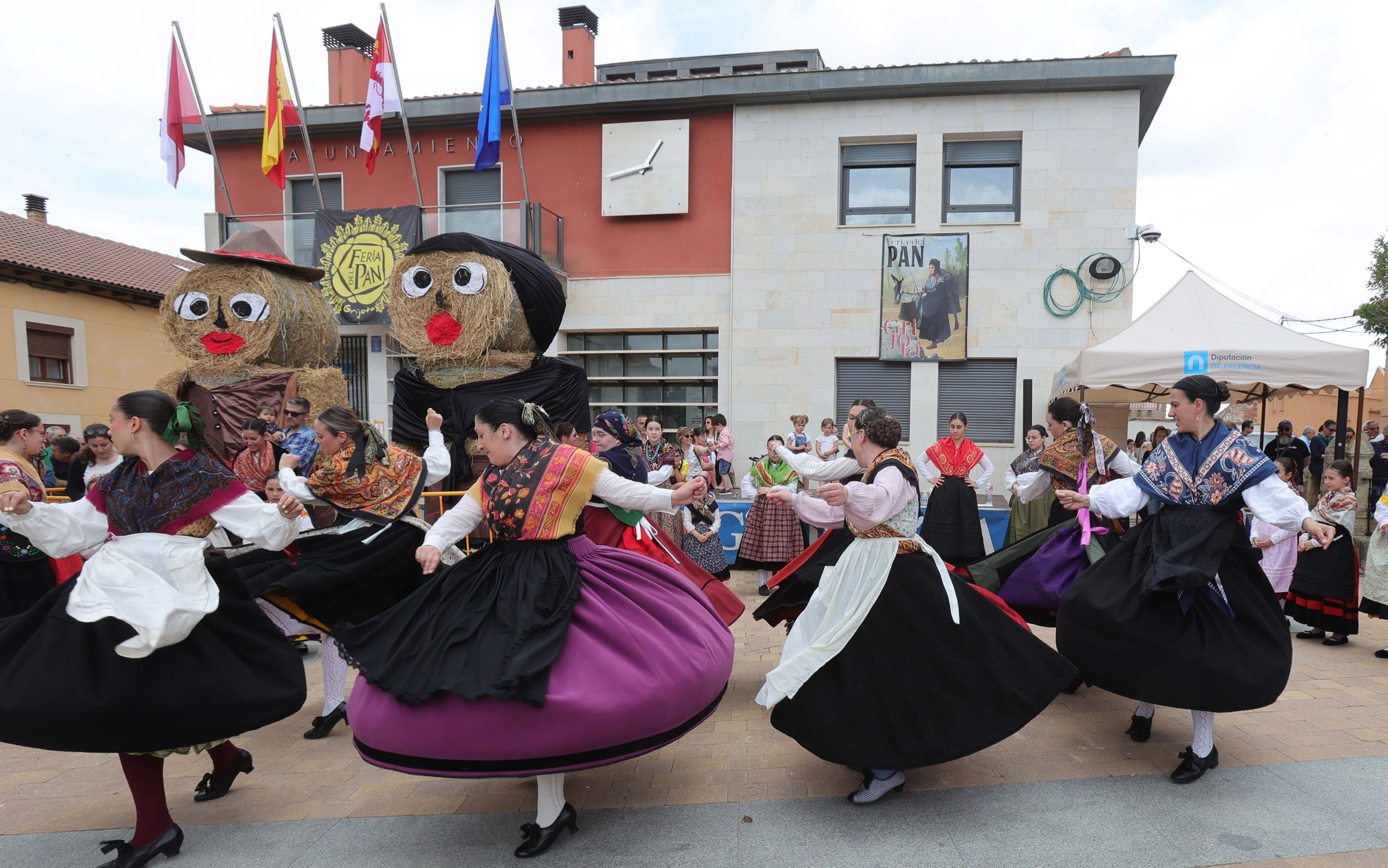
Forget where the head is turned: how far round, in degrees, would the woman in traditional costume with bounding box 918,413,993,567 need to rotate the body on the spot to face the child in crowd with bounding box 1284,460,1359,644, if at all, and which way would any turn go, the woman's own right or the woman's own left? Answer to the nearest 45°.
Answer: approximately 90° to the woman's own left

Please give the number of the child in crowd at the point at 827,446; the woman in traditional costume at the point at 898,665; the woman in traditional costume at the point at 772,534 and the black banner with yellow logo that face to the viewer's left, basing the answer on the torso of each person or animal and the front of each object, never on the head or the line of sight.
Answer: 1

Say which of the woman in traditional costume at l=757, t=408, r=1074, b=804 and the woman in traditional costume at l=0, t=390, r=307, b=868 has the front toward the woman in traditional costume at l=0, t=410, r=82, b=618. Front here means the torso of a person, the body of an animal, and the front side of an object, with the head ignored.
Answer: the woman in traditional costume at l=757, t=408, r=1074, b=804

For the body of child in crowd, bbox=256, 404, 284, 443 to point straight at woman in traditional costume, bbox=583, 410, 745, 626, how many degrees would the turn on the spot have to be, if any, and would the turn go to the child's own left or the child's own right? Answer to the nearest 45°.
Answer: approximately 45° to the child's own left

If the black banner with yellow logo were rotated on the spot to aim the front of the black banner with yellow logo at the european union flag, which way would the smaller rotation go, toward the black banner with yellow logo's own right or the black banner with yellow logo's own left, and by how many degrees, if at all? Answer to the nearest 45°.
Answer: approximately 45° to the black banner with yellow logo's own left

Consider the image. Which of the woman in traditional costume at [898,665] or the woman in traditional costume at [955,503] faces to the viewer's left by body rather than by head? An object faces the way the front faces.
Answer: the woman in traditional costume at [898,665]

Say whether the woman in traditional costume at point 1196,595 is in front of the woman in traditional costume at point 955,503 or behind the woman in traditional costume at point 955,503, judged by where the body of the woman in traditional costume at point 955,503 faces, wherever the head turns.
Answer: in front

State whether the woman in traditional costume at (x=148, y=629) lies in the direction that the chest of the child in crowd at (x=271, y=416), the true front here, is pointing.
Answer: yes

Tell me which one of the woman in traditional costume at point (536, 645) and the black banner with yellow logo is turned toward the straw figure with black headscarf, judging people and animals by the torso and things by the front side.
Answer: the black banner with yellow logo

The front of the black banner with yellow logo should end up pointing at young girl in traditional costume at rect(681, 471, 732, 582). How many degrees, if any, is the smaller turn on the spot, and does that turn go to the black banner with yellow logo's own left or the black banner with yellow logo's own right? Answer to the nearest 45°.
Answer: approximately 45° to the black banner with yellow logo's own left

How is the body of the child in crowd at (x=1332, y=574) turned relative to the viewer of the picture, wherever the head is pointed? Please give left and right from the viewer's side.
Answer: facing the viewer and to the left of the viewer

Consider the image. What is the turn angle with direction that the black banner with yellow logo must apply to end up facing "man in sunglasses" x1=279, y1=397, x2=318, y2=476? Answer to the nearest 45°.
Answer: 0° — it already faces them
